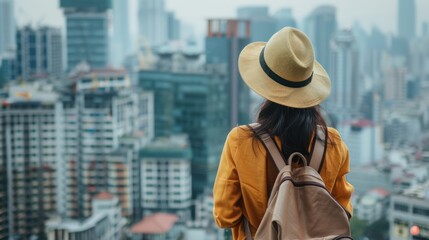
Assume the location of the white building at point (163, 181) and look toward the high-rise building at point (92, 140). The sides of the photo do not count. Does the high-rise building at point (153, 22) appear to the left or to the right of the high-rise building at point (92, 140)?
right

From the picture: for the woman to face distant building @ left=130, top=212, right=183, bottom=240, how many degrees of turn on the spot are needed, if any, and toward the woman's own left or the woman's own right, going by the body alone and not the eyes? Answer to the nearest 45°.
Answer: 0° — they already face it

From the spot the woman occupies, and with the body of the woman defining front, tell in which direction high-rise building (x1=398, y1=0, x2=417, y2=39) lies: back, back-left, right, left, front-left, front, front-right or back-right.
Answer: front

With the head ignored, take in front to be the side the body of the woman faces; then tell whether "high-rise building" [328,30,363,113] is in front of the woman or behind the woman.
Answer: in front

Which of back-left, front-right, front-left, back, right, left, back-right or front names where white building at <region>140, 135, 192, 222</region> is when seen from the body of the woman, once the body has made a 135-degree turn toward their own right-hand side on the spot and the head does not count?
back-left

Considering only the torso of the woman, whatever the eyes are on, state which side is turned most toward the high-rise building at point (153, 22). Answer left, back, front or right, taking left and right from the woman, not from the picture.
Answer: front

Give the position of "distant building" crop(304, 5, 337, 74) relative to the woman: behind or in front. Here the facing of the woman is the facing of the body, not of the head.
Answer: in front

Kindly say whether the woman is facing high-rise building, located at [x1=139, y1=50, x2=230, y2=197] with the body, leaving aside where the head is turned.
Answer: yes

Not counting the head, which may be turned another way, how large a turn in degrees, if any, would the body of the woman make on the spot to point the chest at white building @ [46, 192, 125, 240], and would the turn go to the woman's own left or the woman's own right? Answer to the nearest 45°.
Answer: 0° — they already face it

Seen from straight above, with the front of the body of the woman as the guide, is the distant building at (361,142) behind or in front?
in front

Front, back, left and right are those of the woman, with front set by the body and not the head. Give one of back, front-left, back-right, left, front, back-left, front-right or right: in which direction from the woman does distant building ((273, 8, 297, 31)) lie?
front

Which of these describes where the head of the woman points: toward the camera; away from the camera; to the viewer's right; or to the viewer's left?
away from the camera

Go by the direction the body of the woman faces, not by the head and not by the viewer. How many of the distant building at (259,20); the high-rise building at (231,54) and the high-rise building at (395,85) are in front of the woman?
3

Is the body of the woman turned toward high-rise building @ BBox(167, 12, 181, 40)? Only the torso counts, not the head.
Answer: yes

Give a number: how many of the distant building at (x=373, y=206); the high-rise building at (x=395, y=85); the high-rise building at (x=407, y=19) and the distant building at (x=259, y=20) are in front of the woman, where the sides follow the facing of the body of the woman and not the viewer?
4

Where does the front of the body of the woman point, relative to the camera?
away from the camera
